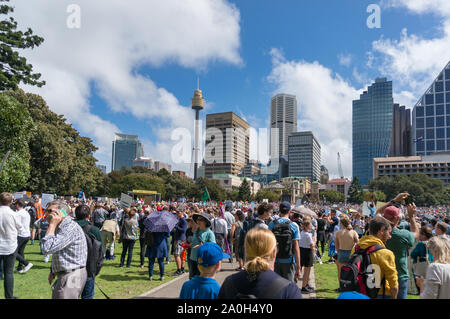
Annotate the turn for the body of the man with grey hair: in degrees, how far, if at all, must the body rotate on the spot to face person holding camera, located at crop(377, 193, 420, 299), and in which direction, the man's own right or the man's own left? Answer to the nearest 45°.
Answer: approximately 180°

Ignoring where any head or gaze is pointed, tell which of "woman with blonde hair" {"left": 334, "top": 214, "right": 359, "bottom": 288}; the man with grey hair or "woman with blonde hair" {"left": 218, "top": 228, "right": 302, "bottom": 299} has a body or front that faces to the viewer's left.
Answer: the man with grey hair

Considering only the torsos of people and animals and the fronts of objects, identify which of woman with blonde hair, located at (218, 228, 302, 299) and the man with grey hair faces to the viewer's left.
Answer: the man with grey hair

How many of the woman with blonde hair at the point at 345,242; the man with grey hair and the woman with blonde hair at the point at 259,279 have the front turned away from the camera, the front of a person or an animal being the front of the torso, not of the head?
2

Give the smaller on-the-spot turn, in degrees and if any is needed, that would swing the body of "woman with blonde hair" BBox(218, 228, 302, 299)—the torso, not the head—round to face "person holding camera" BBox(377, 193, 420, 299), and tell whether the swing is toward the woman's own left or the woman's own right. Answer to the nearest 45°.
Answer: approximately 45° to the woman's own right

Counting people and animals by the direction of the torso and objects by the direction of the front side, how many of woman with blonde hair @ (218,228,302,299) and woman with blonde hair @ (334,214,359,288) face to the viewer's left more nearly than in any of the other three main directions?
0

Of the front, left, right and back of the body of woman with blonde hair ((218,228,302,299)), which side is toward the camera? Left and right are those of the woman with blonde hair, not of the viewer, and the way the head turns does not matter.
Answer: back

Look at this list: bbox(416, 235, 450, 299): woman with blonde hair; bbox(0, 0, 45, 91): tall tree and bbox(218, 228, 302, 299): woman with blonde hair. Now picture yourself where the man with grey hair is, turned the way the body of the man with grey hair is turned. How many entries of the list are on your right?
1

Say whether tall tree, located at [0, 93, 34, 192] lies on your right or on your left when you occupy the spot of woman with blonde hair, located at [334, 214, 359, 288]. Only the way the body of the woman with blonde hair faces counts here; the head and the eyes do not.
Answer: on your left

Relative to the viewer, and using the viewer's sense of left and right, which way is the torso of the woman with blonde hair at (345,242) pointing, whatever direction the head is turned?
facing away from the viewer

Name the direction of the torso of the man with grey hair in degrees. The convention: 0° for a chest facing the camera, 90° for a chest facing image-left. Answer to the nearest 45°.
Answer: approximately 90°
